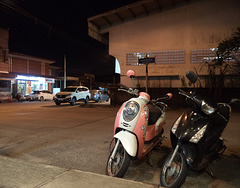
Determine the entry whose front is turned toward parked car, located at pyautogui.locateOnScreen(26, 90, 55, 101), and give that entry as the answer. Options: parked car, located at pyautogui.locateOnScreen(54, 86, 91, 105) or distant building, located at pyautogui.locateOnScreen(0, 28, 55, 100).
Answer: the distant building

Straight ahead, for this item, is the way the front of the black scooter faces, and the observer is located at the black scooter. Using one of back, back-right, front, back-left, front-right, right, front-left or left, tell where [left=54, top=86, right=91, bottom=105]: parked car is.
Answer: right

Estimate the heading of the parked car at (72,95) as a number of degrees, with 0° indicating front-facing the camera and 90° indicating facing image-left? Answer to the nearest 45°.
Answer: approximately 45°

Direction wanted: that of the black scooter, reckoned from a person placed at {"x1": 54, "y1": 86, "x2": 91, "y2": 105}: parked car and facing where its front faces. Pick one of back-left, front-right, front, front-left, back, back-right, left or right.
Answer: front-left

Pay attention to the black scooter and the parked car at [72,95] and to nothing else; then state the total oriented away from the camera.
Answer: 0

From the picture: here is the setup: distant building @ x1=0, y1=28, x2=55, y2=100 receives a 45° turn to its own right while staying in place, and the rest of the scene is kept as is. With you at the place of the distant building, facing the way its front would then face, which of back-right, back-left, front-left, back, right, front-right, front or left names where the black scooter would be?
front

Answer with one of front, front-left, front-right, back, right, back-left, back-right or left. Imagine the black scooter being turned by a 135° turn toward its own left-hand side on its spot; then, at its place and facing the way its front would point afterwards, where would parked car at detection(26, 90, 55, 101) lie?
back-left

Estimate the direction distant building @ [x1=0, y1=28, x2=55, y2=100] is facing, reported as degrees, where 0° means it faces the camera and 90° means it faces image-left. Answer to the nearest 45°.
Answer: approximately 315°

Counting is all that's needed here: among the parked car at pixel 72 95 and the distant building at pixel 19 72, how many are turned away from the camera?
0

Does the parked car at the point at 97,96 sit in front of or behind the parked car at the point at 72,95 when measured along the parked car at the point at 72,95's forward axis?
behind

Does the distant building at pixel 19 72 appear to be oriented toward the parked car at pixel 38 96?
yes
